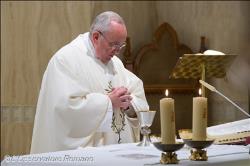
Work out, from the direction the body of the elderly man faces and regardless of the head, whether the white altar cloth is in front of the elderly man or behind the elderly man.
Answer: in front

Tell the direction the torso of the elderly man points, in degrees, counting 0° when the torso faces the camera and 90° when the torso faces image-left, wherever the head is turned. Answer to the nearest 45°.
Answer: approximately 315°
